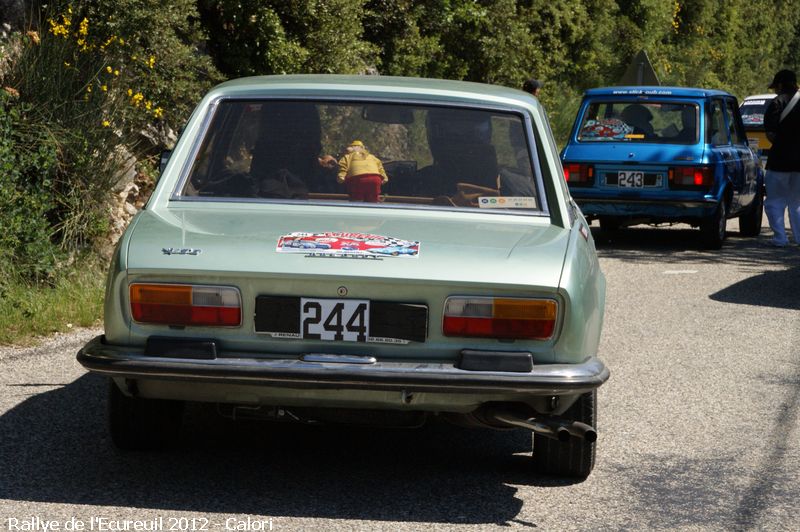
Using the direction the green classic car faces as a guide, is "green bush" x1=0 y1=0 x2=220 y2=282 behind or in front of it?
in front

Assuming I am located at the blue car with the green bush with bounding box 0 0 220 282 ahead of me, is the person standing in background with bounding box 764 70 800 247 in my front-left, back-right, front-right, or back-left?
back-left

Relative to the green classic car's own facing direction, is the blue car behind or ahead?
ahead

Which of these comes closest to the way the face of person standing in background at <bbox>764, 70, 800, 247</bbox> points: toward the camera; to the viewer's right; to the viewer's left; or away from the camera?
to the viewer's left

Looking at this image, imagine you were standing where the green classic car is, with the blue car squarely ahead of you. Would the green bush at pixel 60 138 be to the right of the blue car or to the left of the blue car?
left

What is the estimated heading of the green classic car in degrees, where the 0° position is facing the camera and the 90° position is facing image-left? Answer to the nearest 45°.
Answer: approximately 180°
